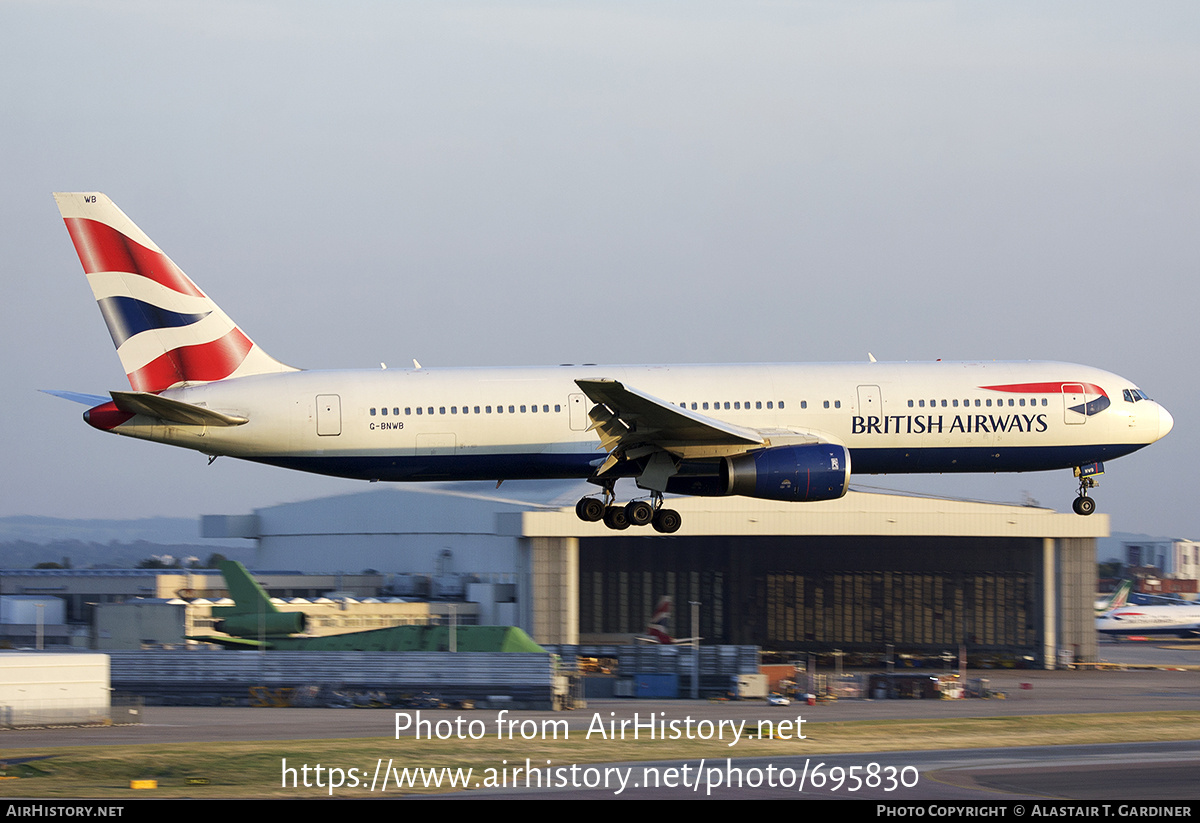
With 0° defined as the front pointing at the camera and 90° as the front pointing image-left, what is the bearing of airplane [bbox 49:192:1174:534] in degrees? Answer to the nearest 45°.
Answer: approximately 270°
